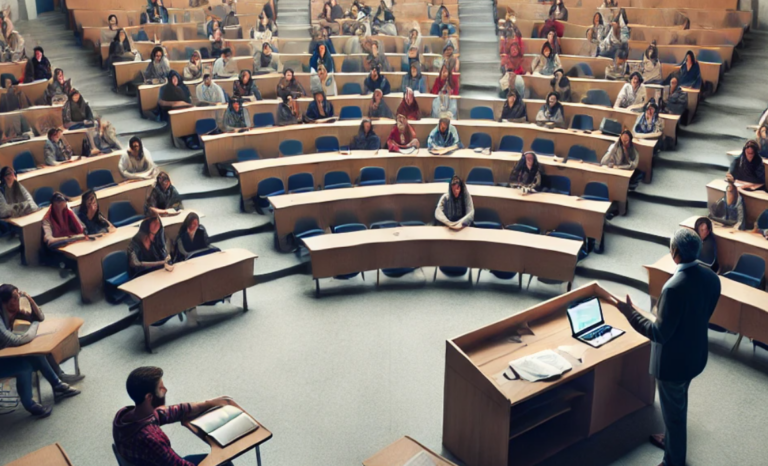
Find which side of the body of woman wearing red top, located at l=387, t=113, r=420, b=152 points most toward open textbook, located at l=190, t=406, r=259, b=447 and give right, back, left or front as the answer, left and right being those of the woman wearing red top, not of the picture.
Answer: front

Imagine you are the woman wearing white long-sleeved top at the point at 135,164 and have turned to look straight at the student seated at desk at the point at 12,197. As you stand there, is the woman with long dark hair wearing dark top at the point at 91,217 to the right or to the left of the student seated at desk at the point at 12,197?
left

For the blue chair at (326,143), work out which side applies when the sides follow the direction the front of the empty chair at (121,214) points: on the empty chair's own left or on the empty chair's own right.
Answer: on the empty chair's own left

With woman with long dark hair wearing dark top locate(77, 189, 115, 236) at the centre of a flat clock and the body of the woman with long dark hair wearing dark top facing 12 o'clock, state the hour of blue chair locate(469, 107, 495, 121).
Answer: The blue chair is roughly at 10 o'clock from the woman with long dark hair wearing dark top.

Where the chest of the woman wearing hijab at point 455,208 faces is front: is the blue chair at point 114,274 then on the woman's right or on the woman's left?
on the woman's right

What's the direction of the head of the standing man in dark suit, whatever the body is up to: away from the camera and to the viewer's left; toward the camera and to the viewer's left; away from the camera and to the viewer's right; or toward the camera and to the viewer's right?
away from the camera and to the viewer's left

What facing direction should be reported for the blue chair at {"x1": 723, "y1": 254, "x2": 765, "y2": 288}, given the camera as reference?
facing the viewer and to the left of the viewer

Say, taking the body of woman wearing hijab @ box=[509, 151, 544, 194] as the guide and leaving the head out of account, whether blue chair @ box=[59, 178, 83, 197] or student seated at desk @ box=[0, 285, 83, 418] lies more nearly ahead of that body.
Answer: the student seated at desk

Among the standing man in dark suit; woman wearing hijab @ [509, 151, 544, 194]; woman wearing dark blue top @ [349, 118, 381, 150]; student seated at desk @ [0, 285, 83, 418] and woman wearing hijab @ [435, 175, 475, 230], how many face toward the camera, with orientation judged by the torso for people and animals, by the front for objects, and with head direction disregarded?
3

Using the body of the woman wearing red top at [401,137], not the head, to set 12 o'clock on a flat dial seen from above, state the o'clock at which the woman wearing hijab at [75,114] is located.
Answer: the woman wearing hijab at [75,114] is roughly at 3 o'clock from the woman wearing red top at [401,137].

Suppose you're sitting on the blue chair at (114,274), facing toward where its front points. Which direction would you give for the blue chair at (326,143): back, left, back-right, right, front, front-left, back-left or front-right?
left

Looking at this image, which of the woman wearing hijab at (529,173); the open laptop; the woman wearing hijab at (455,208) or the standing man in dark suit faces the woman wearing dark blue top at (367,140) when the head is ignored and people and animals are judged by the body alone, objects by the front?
the standing man in dark suit

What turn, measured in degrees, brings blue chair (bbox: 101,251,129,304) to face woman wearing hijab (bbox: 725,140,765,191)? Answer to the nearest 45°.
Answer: approximately 45° to its left

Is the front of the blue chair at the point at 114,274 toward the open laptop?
yes

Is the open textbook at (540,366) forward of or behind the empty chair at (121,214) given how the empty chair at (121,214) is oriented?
forward

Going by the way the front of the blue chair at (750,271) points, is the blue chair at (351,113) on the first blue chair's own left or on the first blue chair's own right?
on the first blue chair's own right

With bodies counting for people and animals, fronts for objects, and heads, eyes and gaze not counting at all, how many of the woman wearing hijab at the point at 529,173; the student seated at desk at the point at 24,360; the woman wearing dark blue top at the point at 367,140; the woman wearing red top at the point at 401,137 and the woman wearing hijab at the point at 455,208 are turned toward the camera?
4

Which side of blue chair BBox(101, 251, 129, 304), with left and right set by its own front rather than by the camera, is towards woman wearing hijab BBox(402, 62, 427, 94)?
left

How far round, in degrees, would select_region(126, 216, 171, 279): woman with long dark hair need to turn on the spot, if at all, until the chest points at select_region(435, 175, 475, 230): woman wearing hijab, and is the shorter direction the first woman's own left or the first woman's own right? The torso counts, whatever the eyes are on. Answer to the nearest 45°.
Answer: approximately 45° to the first woman's own left

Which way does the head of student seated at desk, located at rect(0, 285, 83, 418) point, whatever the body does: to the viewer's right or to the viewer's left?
to the viewer's right

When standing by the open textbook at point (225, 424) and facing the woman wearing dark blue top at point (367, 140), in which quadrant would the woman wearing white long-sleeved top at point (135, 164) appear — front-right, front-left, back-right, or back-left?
front-left

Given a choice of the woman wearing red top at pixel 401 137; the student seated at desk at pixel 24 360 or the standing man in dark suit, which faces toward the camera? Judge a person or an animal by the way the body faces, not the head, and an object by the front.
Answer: the woman wearing red top

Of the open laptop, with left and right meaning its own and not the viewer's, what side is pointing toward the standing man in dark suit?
front
